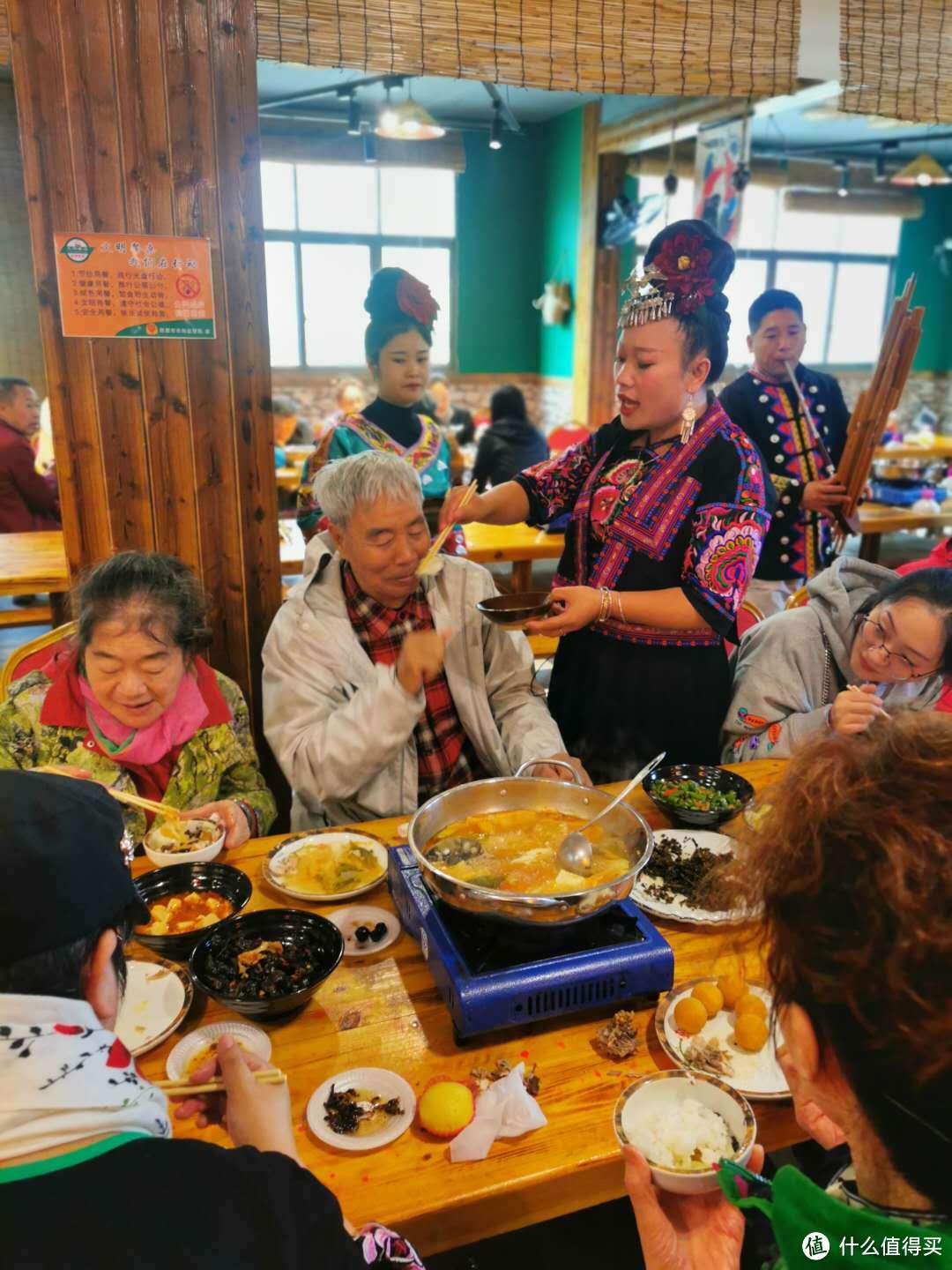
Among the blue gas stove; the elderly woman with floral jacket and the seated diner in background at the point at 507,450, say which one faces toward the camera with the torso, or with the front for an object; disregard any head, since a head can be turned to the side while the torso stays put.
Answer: the elderly woman with floral jacket

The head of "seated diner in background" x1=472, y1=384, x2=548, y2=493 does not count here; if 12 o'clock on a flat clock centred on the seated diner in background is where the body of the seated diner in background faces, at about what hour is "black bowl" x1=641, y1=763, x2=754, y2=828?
The black bowl is roughly at 6 o'clock from the seated diner in background.

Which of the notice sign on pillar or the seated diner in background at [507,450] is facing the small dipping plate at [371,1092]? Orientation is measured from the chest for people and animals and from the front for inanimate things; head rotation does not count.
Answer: the notice sign on pillar

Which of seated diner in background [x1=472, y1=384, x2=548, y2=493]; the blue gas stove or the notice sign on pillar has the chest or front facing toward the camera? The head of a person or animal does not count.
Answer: the notice sign on pillar

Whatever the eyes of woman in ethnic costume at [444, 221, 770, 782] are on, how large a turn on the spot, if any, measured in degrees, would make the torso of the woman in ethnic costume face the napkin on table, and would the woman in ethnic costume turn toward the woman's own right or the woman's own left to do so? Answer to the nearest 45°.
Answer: approximately 45° to the woman's own left

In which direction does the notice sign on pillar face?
toward the camera

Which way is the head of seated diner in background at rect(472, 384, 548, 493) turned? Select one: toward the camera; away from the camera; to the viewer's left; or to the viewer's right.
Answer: away from the camera

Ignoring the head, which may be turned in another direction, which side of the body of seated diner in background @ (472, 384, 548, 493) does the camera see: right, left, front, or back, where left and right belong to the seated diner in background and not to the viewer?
back

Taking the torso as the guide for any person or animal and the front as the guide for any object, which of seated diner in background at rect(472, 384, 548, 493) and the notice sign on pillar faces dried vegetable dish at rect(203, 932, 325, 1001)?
the notice sign on pillar

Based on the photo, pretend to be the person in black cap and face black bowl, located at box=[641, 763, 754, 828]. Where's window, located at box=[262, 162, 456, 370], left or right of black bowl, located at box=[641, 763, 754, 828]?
left

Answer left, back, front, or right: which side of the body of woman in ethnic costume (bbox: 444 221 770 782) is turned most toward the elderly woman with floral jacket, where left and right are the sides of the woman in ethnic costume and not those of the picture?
front

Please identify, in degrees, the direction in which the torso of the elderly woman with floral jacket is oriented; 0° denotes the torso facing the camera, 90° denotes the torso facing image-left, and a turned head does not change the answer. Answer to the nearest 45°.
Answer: approximately 0°

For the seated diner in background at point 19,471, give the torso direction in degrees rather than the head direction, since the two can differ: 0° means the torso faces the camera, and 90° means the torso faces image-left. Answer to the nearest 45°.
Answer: approximately 315°

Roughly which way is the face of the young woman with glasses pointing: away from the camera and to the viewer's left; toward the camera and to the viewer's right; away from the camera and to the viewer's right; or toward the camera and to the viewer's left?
toward the camera and to the viewer's left

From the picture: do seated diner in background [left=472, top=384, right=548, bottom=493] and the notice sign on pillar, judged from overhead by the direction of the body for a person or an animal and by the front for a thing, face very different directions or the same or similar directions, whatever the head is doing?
very different directions

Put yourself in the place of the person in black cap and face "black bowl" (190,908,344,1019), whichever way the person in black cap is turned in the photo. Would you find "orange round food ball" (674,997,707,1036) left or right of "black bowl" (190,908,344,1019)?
right
